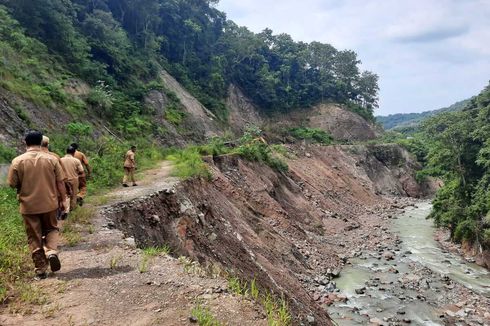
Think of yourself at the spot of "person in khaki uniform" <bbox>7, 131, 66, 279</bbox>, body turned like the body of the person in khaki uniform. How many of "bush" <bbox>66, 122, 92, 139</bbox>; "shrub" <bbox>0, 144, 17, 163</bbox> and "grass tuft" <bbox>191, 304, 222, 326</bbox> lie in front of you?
2

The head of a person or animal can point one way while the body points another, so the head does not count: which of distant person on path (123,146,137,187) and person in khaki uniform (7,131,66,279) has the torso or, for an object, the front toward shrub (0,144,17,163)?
the person in khaki uniform

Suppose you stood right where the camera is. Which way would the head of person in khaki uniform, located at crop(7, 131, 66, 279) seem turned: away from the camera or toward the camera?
away from the camera

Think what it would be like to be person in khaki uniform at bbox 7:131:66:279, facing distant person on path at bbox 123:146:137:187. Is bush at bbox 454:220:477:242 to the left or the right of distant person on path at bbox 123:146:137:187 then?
right

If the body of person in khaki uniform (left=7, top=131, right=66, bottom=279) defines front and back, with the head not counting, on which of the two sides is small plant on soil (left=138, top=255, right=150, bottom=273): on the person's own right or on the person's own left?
on the person's own right

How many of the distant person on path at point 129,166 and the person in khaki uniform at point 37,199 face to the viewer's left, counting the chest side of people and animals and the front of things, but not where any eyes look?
0

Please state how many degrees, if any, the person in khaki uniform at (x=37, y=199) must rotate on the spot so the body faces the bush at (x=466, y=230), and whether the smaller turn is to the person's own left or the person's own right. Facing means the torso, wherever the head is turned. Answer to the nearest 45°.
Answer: approximately 90° to the person's own right

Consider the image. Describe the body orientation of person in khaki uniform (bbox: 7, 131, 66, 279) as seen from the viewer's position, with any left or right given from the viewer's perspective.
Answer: facing away from the viewer

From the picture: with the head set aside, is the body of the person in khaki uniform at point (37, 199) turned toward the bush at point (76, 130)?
yes

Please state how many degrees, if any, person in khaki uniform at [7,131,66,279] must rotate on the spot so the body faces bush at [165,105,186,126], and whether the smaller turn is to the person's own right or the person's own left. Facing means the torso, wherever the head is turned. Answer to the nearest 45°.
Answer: approximately 45° to the person's own right
